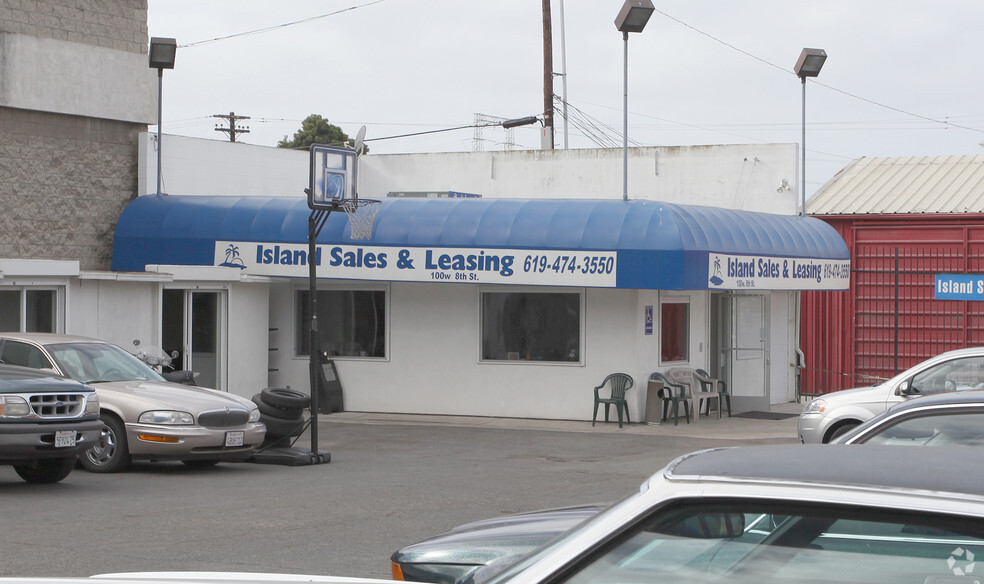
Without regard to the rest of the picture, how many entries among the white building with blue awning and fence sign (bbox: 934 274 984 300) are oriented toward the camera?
2

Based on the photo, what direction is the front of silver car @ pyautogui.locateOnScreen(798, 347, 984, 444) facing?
to the viewer's left

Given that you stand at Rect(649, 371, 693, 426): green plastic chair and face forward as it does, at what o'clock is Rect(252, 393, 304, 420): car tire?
The car tire is roughly at 3 o'clock from the green plastic chair.

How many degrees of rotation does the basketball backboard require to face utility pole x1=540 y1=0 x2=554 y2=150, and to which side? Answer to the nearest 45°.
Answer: approximately 135° to its left

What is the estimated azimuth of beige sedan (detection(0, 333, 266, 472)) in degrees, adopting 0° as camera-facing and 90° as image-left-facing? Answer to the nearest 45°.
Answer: approximately 315°

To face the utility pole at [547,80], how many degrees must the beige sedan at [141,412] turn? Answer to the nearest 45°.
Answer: approximately 90° to its left

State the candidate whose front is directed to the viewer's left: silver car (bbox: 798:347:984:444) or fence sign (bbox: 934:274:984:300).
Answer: the silver car

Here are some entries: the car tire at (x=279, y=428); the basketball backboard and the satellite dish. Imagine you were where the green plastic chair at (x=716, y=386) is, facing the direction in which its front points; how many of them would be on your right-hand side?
3
